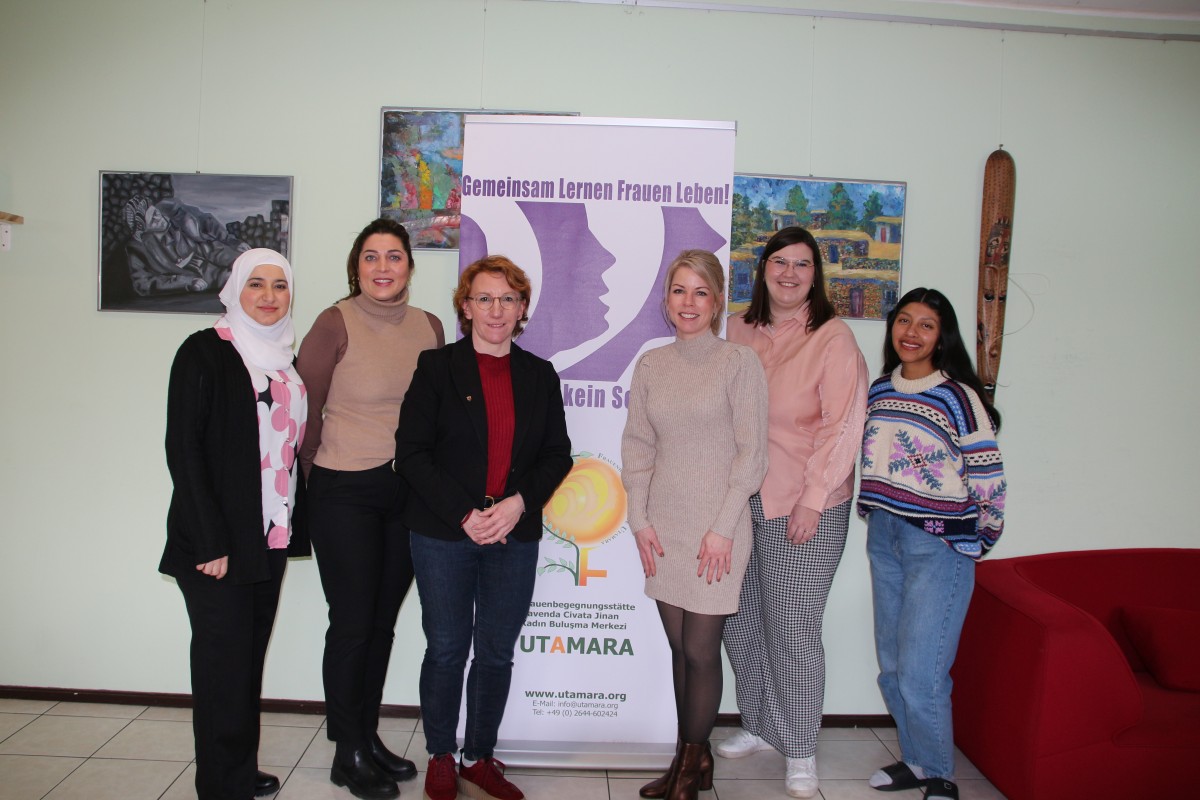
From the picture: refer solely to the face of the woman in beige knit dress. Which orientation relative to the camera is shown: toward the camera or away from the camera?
toward the camera

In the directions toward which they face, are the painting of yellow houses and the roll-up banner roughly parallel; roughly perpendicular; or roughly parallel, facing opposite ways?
roughly parallel

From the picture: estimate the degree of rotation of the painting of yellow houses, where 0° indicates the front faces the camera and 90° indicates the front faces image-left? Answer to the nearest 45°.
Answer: approximately 0°

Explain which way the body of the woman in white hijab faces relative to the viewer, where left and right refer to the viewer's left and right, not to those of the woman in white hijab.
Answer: facing the viewer and to the right of the viewer

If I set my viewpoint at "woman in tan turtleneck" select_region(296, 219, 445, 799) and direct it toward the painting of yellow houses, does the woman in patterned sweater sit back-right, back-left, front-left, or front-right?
front-right

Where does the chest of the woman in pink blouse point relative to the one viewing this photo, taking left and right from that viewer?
facing the viewer and to the left of the viewer

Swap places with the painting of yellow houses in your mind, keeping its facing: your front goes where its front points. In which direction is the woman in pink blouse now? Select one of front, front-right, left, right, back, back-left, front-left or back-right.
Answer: front

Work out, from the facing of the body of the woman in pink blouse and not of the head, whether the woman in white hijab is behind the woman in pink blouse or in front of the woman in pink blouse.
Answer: in front

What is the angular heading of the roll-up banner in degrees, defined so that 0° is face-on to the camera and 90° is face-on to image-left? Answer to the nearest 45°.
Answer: approximately 0°

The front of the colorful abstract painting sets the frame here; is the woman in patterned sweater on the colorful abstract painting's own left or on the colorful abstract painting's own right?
on the colorful abstract painting's own left
